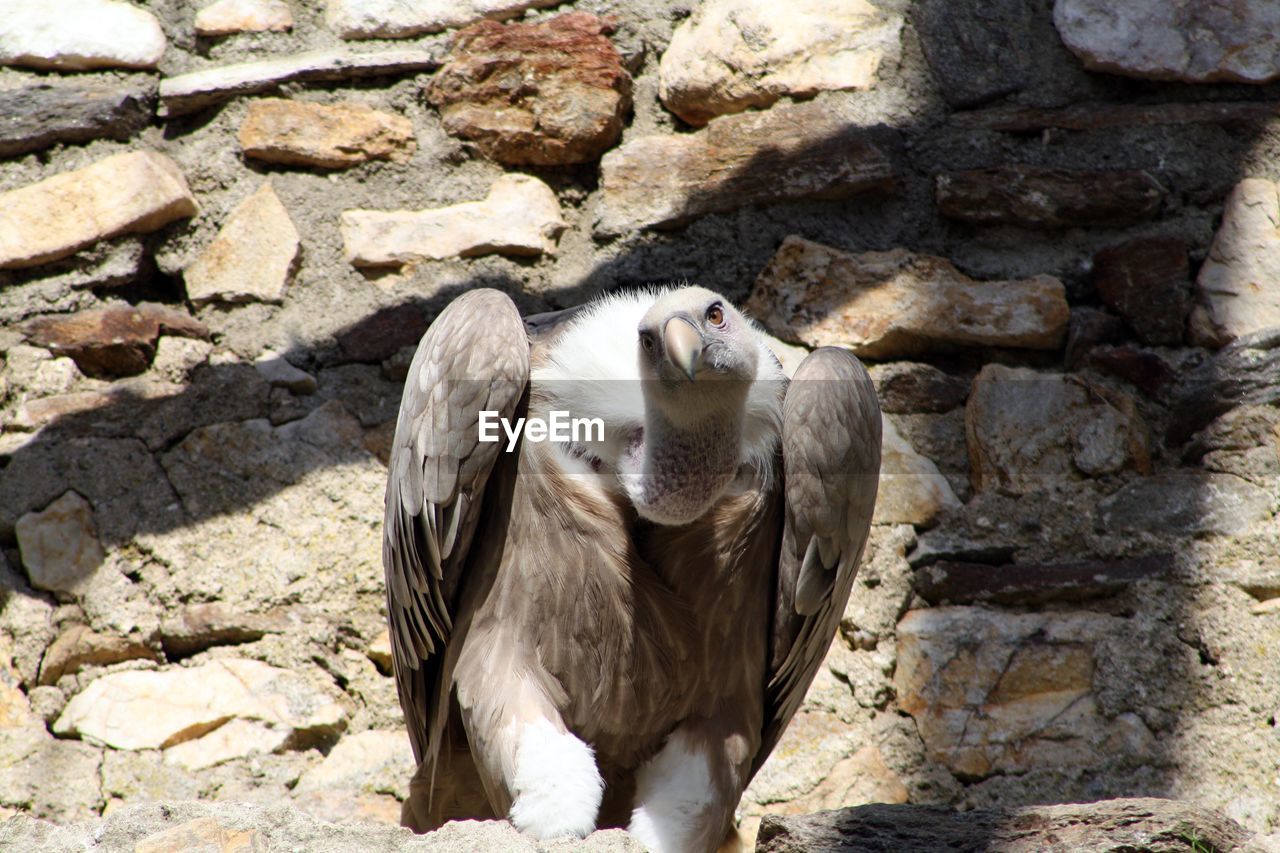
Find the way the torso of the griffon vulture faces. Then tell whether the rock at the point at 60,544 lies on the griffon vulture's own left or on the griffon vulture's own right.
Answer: on the griffon vulture's own right

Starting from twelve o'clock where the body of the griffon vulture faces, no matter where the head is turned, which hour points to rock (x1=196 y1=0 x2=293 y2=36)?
The rock is roughly at 5 o'clock from the griffon vulture.

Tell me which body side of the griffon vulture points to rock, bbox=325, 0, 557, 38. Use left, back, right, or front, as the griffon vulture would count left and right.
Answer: back

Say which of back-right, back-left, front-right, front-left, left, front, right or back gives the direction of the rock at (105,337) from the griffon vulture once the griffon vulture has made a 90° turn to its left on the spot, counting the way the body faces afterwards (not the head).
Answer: back-left

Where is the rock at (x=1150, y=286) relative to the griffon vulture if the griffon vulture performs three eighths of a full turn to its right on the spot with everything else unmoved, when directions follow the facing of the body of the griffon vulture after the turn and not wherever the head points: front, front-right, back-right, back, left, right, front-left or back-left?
right

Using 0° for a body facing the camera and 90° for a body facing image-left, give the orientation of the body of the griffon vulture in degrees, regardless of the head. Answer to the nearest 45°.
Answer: approximately 0°
